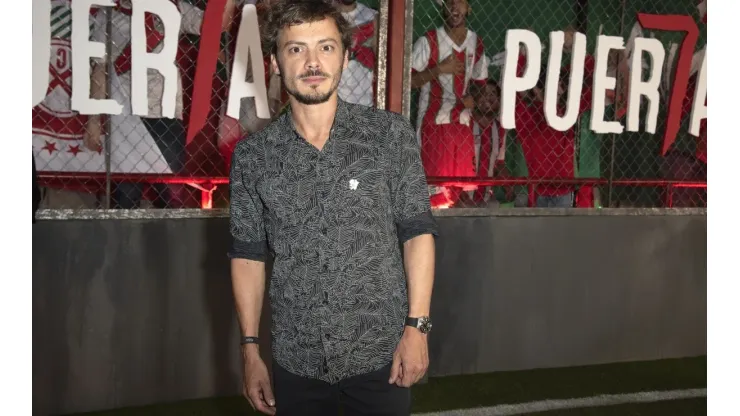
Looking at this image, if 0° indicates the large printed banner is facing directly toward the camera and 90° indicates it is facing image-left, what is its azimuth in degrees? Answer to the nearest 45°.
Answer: approximately 0°

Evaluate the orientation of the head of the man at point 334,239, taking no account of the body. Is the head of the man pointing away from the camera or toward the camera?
toward the camera

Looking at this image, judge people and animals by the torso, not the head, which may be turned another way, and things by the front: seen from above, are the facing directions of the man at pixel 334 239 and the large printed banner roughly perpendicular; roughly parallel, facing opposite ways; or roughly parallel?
roughly parallel

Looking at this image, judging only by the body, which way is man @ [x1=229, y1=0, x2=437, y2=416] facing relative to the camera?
toward the camera

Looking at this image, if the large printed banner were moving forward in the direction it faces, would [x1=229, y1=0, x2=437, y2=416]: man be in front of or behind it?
in front

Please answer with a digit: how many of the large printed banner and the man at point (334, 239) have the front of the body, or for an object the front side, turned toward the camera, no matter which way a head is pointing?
2

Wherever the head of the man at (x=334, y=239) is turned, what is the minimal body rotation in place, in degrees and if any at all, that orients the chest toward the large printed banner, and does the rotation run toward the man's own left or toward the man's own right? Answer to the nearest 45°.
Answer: approximately 135° to the man's own right

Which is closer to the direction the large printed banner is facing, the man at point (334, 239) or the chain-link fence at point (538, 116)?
the man
